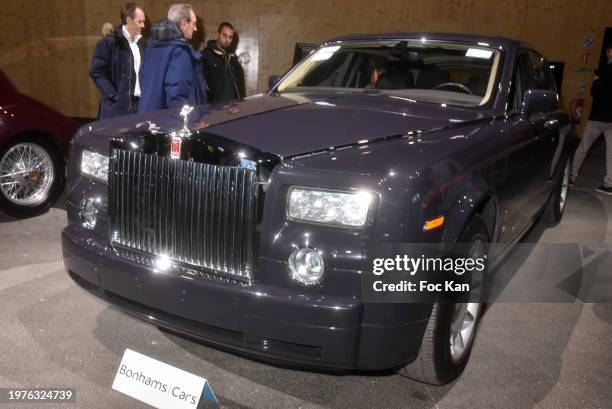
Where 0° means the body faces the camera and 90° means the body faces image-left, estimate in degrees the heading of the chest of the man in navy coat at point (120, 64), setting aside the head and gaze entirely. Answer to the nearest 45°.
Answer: approximately 315°

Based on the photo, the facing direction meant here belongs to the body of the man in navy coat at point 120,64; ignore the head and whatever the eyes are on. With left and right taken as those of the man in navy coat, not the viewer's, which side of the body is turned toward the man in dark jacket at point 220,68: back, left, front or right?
left

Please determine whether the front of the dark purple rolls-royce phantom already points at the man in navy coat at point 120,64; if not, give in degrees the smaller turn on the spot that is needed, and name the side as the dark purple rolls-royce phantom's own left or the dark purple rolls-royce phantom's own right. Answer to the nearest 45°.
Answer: approximately 90° to the dark purple rolls-royce phantom's own right

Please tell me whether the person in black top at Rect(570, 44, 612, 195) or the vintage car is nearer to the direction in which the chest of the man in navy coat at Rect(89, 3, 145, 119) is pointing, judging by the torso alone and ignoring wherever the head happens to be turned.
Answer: the person in black top

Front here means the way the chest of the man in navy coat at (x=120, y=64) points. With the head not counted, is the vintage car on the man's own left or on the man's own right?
on the man's own right

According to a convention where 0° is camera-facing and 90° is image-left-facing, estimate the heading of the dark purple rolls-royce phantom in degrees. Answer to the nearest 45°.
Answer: approximately 45°
